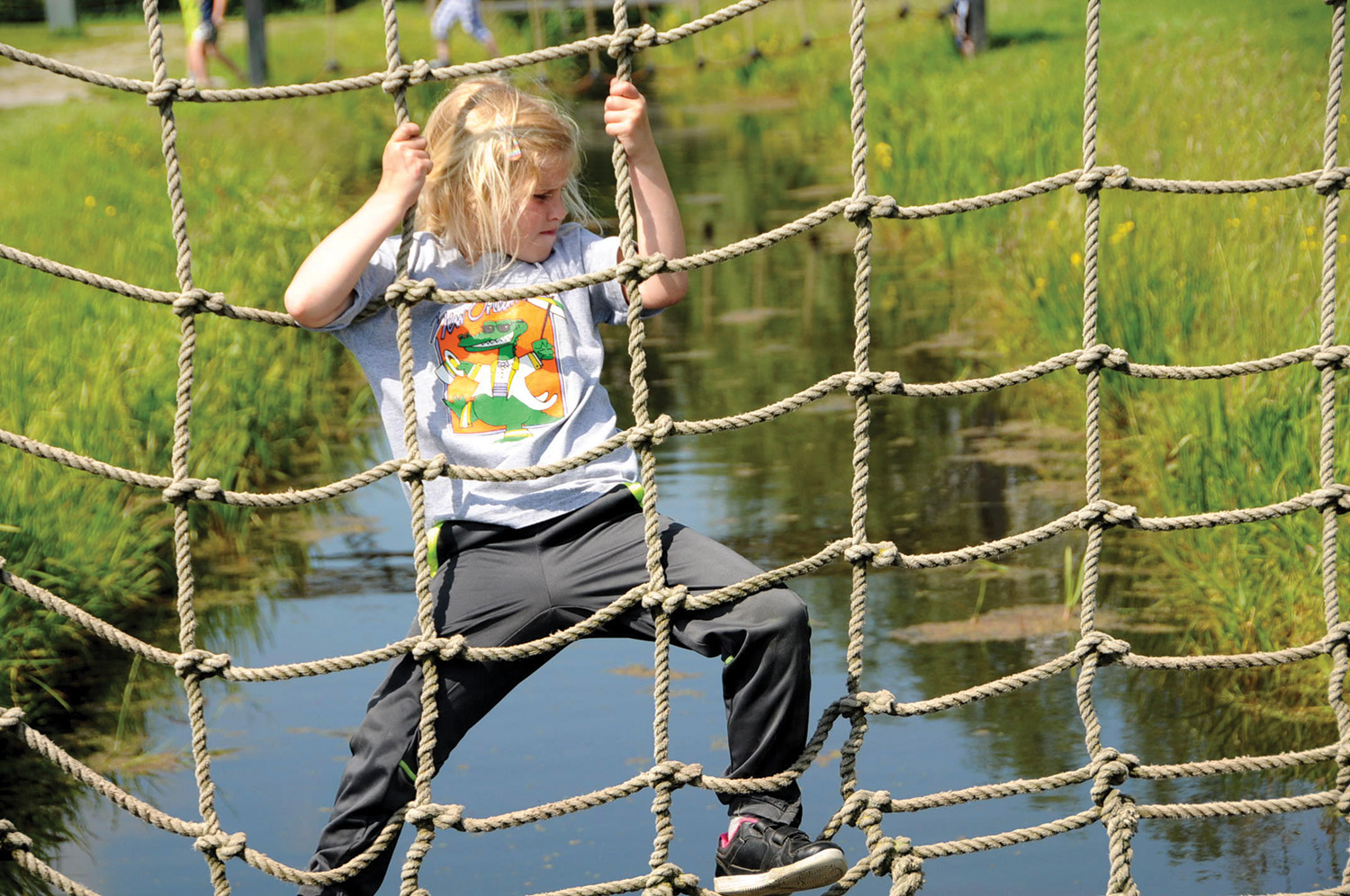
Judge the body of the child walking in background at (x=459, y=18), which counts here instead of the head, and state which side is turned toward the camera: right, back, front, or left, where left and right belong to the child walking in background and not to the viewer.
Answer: left
